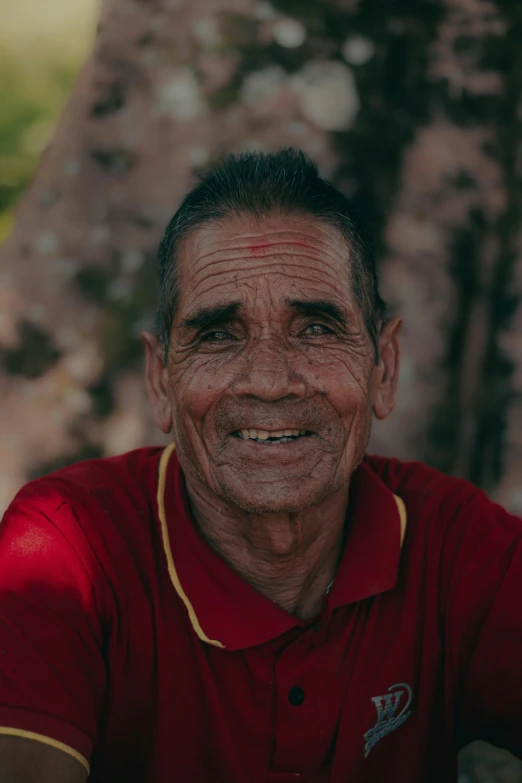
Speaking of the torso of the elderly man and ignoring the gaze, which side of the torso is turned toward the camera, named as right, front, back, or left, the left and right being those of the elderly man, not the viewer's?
front

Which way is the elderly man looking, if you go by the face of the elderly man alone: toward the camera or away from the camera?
toward the camera
